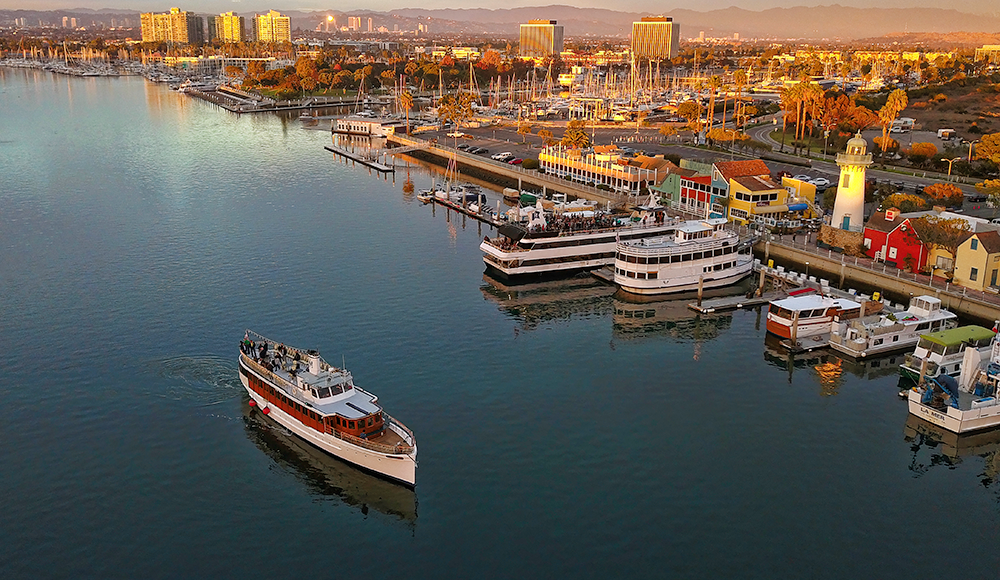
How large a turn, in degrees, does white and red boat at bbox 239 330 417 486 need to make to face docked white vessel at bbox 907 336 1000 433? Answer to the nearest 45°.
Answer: approximately 45° to its left

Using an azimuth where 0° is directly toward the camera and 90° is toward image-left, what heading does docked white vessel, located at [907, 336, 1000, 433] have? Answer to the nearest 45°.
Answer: approximately 225°

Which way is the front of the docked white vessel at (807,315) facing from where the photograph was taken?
facing away from the viewer and to the right of the viewer

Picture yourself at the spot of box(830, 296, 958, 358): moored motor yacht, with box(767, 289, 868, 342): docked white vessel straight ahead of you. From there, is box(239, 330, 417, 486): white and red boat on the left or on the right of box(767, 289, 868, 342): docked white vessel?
left

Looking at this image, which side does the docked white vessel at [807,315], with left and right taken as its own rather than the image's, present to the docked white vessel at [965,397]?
right

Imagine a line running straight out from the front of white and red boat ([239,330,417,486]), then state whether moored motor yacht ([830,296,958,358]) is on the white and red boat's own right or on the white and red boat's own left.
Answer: on the white and red boat's own left

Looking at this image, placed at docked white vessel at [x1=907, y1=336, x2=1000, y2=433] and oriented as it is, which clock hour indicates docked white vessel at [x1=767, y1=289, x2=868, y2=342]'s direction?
docked white vessel at [x1=767, y1=289, x2=868, y2=342] is roughly at 9 o'clock from docked white vessel at [x1=907, y1=336, x2=1000, y2=433].

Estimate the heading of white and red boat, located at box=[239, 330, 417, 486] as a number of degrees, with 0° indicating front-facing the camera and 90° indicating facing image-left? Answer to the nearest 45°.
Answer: approximately 315°
